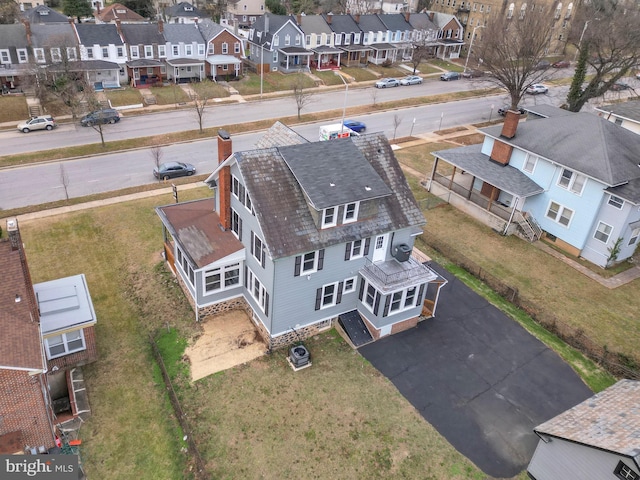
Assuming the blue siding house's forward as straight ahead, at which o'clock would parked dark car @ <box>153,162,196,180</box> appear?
The parked dark car is roughly at 10 o'clock from the blue siding house.

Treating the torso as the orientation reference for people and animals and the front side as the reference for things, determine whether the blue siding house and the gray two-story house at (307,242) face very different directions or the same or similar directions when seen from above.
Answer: same or similar directions

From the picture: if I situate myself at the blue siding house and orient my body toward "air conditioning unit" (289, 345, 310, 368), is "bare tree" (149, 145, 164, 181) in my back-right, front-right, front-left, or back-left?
front-right

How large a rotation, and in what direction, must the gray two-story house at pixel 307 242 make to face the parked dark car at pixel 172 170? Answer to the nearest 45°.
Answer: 0° — it already faces it

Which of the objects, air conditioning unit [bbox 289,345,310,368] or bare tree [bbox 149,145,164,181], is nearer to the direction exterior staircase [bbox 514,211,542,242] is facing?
the air conditioning unit

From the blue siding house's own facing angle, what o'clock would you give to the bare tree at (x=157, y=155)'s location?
The bare tree is roughly at 10 o'clock from the blue siding house.

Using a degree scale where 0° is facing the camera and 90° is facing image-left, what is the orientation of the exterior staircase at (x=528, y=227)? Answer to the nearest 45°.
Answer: approximately 315°

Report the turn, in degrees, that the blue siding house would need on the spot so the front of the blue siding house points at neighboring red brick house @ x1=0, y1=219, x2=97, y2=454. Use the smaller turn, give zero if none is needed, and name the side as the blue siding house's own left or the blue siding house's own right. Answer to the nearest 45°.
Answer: approximately 90° to the blue siding house's own left

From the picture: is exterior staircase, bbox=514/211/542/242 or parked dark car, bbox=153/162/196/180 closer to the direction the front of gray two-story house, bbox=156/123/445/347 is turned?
the parked dark car

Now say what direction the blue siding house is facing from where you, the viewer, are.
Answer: facing away from the viewer and to the left of the viewer

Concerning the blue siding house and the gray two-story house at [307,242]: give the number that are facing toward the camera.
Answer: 0

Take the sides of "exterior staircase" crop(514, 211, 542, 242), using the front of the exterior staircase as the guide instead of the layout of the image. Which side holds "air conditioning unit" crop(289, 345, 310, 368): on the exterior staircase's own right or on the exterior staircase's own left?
on the exterior staircase's own right

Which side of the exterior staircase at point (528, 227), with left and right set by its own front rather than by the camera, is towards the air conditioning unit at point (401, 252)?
right

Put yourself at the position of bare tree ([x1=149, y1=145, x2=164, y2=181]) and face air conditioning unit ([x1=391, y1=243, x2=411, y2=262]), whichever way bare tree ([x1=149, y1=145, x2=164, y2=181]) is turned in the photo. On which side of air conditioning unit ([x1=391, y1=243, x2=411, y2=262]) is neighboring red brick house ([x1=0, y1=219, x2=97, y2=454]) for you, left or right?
right

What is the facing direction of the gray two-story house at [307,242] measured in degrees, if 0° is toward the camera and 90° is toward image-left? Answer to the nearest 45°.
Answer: approximately 135°

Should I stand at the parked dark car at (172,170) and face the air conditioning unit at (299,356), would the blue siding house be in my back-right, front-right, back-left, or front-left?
front-left

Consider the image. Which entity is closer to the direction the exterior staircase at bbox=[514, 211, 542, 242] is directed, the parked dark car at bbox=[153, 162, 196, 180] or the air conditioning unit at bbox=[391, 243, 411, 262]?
the air conditioning unit

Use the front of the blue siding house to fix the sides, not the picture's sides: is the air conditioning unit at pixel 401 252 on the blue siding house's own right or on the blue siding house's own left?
on the blue siding house's own left

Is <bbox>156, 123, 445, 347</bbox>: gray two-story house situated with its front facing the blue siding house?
no
